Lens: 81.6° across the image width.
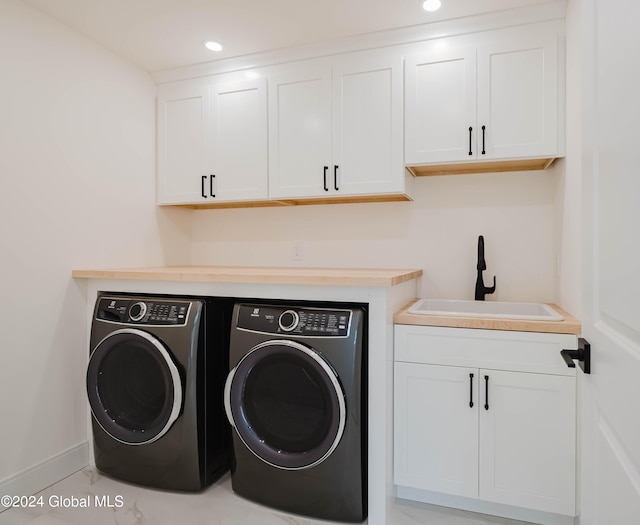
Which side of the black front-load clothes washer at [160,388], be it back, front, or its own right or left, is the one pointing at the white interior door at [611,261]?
left

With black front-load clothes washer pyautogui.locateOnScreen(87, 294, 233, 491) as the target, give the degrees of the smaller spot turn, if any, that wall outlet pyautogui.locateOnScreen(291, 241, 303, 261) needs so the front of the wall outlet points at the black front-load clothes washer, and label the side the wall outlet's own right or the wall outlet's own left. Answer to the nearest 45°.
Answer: approximately 45° to the wall outlet's own right

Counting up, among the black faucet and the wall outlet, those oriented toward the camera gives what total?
2

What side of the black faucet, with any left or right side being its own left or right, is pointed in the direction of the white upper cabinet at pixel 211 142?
right

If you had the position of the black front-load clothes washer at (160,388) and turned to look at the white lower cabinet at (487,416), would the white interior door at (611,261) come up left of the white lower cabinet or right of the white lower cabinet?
right

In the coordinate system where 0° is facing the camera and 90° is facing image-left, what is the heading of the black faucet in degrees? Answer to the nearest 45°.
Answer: approximately 0°

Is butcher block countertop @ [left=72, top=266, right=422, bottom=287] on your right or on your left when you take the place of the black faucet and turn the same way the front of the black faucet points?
on your right

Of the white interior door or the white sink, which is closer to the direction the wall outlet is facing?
the white interior door

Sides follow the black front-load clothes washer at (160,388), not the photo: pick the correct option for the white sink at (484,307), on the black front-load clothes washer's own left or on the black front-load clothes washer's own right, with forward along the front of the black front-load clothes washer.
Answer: on the black front-load clothes washer's own left
